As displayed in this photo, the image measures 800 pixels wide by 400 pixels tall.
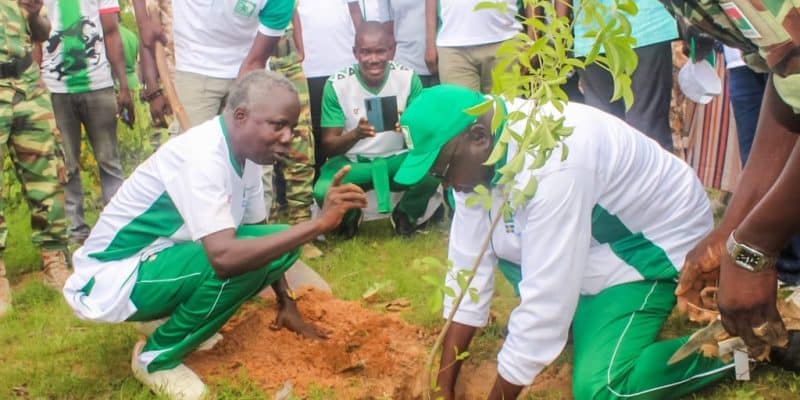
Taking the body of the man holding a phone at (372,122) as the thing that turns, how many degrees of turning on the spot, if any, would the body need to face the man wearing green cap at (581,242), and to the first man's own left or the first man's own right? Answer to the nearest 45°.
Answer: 0° — they already face them

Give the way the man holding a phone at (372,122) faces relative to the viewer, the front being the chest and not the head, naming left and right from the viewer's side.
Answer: facing the viewer

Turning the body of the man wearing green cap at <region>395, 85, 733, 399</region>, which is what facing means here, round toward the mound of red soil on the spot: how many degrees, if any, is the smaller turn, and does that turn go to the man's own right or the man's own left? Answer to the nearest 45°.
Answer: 0° — they already face it

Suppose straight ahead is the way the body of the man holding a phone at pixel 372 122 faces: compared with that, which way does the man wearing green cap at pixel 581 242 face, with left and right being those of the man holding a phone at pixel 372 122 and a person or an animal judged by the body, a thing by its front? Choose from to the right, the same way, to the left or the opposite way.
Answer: to the right

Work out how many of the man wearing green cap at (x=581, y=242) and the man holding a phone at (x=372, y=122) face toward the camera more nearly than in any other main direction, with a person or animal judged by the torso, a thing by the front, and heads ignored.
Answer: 1

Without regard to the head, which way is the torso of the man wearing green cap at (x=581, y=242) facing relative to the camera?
to the viewer's left

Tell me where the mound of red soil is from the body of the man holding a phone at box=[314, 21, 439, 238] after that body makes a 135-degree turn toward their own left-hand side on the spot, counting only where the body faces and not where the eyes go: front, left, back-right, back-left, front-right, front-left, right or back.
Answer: back-right

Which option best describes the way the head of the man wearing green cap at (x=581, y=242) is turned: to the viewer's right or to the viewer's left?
to the viewer's left
